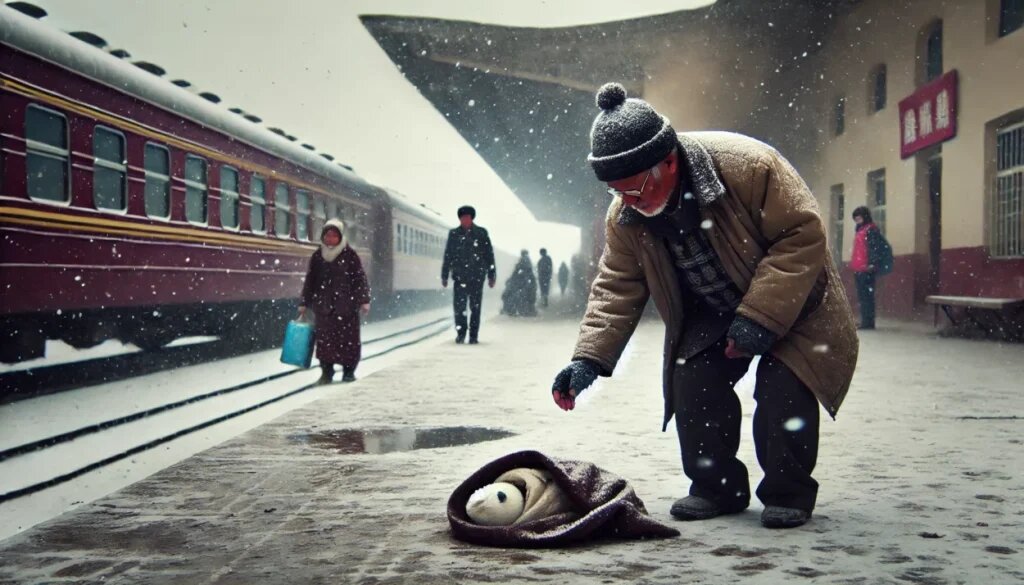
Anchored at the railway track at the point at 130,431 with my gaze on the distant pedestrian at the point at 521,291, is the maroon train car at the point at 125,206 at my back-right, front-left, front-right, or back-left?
front-left

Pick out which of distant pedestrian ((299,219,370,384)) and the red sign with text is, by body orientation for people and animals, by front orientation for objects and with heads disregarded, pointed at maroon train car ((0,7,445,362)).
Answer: the red sign with text

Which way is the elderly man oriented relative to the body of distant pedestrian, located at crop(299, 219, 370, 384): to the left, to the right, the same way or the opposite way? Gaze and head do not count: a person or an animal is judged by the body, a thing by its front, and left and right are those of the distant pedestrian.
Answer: to the right

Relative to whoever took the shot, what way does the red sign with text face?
facing the viewer and to the left of the viewer

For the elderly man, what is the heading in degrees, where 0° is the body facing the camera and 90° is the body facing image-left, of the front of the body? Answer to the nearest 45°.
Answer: approximately 45°

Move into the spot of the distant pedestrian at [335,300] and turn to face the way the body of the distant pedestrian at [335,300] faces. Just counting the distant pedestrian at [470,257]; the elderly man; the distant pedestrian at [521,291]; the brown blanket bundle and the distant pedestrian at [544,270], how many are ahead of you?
2

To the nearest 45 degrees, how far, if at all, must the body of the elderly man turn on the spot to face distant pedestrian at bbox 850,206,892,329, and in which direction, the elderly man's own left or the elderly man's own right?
approximately 135° to the elderly man's own right

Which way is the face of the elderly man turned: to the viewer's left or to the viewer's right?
to the viewer's left

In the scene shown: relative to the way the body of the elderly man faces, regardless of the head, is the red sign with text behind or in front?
behind

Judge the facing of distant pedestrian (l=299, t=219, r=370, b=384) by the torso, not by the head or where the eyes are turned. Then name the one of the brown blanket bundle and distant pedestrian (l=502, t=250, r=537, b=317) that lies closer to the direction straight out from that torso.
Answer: the brown blanket bundle

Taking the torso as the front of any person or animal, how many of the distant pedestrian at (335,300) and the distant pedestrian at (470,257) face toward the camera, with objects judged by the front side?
2

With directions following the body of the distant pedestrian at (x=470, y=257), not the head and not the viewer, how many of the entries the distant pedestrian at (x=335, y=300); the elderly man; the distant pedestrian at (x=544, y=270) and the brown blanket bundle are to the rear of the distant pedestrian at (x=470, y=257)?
1

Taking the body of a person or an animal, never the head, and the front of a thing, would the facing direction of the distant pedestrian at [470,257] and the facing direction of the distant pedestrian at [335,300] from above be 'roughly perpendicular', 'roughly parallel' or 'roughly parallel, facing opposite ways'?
roughly parallel

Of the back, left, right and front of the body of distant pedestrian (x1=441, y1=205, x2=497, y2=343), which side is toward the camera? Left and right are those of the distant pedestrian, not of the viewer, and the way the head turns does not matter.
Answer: front
